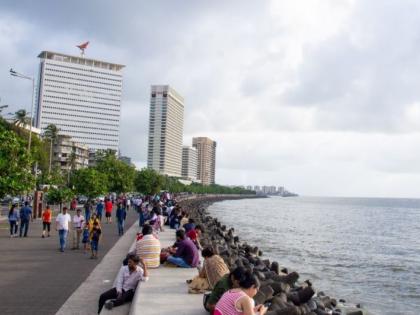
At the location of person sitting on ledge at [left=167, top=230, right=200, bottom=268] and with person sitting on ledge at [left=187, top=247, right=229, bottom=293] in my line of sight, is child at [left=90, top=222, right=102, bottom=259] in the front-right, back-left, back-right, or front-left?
back-right

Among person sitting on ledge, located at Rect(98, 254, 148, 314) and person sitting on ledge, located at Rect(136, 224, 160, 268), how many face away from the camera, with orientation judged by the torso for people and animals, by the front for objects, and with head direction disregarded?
1

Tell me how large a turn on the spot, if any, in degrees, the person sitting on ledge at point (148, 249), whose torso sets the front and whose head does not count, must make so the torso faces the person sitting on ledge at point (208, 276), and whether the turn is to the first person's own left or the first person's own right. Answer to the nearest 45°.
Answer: approximately 135° to the first person's own right

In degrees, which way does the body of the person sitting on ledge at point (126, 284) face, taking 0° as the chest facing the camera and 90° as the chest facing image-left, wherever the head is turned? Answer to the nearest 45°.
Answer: approximately 45°

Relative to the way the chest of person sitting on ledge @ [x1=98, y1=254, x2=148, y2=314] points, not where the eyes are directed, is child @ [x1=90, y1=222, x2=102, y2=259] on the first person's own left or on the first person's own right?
on the first person's own right

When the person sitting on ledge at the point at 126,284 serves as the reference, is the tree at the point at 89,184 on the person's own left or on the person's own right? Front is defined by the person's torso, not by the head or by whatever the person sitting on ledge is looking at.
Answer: on the person's own right

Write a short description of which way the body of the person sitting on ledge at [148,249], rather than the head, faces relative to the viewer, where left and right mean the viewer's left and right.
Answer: facing away from the viewer
